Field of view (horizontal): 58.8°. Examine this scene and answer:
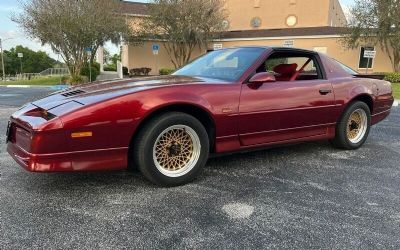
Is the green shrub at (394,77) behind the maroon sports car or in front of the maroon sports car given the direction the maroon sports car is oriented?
behind

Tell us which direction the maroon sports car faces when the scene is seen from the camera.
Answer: facing the viewer and to the left of the viewer

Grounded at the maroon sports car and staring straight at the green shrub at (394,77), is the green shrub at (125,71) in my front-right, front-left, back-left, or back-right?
front-left

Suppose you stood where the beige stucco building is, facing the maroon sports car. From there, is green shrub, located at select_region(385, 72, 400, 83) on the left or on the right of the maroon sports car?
left

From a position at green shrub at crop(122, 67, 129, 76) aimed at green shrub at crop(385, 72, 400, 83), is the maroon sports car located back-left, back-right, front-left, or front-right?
front-right

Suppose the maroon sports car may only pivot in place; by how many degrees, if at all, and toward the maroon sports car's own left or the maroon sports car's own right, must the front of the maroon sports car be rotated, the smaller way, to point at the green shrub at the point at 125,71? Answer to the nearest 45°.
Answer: approximately 135° to the maroon sports car's own right

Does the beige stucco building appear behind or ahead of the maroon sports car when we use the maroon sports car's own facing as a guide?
behind

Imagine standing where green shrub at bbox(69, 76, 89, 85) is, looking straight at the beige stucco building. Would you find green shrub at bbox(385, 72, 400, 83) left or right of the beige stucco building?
right

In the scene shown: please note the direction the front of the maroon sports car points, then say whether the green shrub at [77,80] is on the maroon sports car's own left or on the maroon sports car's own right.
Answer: on the maroon sports car's own right

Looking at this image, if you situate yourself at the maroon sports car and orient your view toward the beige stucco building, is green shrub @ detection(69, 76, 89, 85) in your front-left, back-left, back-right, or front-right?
front-left
